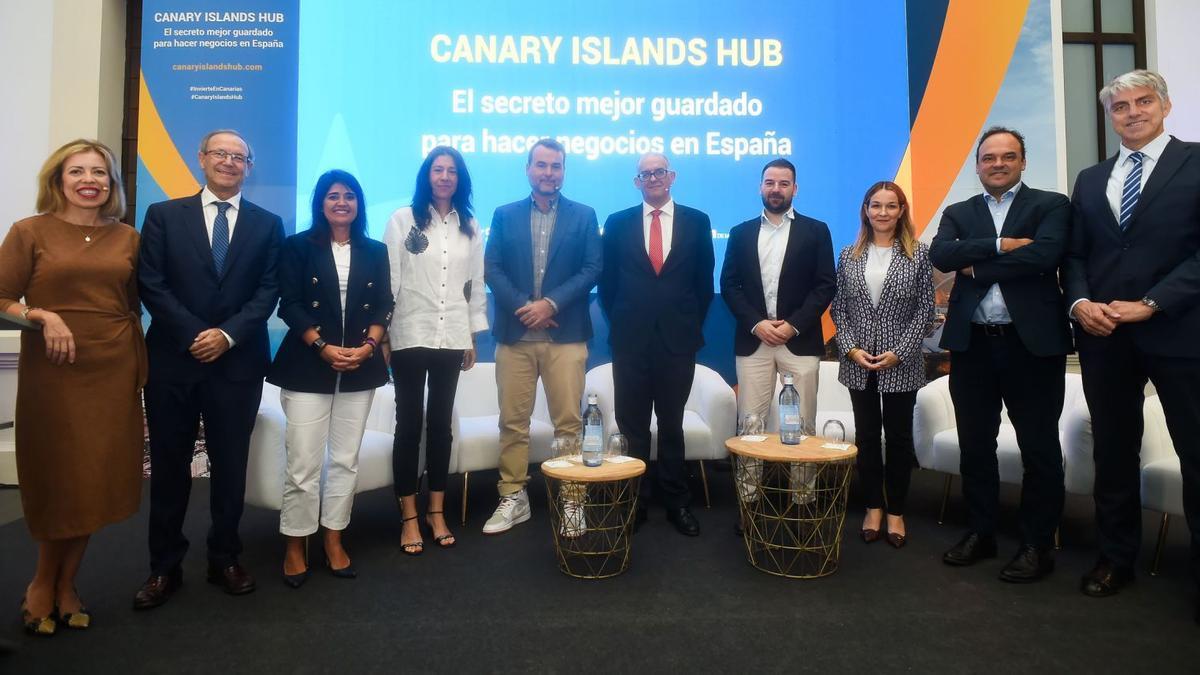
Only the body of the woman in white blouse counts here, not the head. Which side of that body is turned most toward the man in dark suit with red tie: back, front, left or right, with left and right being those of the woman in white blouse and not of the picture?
left

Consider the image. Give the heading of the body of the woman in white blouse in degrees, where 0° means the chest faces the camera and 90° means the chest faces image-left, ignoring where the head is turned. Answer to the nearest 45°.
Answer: approximately 0°

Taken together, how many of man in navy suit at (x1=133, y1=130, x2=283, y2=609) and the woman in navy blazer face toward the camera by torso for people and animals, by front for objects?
2

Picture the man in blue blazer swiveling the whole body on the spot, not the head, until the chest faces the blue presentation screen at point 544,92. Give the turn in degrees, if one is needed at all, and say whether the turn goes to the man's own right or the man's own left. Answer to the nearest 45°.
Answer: approximately 180°

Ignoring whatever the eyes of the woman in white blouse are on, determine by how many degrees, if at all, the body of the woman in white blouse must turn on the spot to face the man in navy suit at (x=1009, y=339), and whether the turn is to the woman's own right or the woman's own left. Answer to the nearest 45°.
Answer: approximately 45° to the woman's own left

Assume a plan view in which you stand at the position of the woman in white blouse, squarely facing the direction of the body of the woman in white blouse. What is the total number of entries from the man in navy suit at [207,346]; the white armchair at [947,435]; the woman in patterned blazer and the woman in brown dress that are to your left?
2

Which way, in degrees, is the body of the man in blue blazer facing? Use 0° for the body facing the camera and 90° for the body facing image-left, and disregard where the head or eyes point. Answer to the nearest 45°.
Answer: approximately 0°
